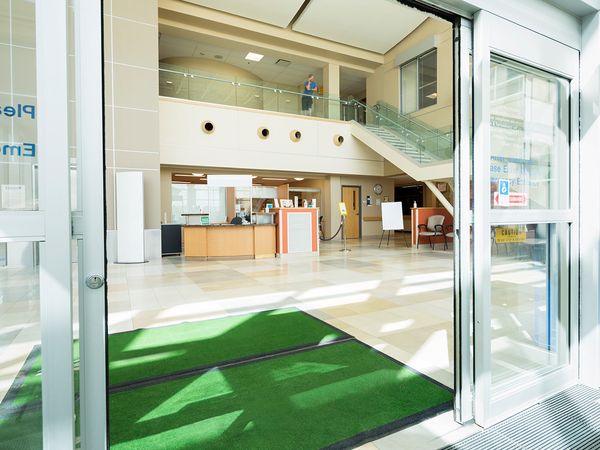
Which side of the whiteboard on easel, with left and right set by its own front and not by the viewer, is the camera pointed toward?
front

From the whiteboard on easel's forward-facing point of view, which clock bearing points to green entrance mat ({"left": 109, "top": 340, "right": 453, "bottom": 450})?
The green entrance mat is roughly at 12 o'clock from the whiteboard on easel.

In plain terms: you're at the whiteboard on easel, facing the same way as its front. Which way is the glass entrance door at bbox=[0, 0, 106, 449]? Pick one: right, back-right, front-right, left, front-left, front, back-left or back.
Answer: front

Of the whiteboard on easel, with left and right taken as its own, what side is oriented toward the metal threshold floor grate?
front

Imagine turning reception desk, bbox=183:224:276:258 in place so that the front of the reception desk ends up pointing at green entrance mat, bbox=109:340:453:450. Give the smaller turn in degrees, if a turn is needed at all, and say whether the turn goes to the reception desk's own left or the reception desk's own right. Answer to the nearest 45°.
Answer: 0° — it already faces it

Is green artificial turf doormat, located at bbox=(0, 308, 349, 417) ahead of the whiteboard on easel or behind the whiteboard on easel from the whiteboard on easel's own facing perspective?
ahead

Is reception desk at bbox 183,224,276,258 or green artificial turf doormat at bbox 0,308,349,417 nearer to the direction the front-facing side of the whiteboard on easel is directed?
the green artificial turf doormat

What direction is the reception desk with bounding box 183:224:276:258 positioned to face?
toward the camera

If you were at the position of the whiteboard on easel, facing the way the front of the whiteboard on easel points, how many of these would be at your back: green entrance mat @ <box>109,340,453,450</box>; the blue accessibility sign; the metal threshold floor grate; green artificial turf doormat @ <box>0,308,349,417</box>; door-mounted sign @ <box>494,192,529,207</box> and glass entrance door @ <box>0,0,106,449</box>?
0

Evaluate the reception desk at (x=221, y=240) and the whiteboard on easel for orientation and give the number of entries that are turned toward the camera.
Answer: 2

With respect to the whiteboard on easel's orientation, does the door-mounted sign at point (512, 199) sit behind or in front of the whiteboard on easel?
in front

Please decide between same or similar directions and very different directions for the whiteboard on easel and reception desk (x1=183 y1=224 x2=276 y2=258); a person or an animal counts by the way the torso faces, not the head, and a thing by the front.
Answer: same or similar directions

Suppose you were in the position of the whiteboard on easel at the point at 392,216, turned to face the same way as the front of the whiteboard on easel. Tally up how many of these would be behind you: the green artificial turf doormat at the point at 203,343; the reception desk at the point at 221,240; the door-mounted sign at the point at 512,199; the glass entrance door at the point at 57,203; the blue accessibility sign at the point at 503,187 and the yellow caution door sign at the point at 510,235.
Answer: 0

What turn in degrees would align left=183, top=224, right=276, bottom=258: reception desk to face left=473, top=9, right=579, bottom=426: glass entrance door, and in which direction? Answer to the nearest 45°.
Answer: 0° — it already faces it
